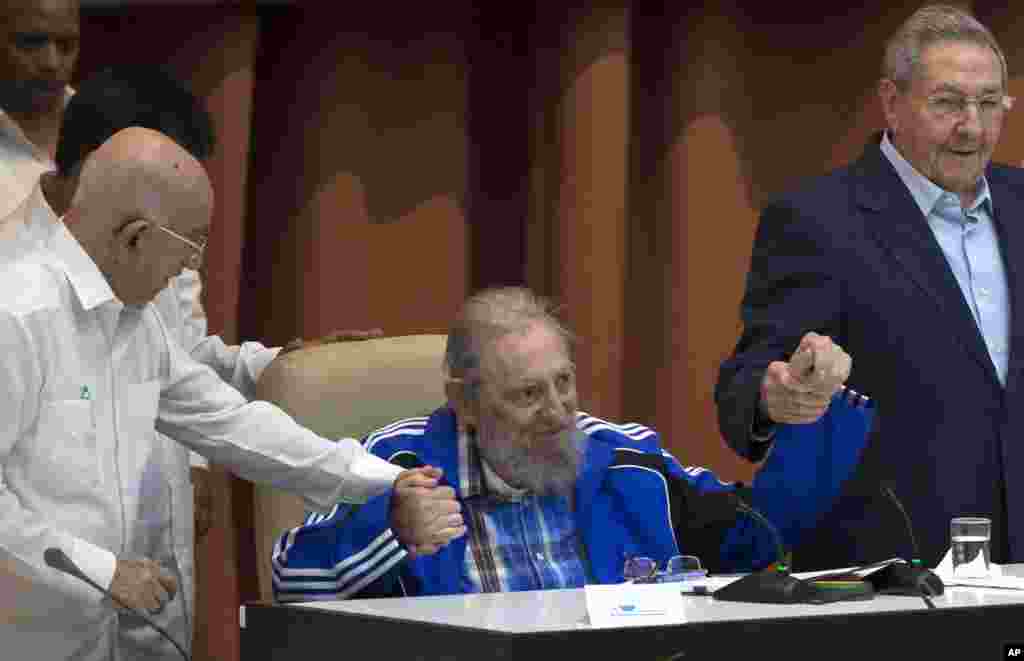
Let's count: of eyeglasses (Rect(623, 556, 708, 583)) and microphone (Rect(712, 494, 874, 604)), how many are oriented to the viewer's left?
1

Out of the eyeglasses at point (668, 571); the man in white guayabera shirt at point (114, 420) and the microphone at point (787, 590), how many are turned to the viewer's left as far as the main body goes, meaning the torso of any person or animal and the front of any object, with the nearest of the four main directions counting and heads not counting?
1

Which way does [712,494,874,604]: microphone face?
to the viewer's left

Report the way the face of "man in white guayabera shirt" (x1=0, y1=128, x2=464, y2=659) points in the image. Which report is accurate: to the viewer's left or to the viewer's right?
to the viewer's right

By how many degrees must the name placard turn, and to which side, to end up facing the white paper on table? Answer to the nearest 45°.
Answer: approximately 135° to its left

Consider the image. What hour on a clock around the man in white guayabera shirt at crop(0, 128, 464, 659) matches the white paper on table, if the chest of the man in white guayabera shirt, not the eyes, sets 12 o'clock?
The white paper on table is roughly at 11 o'clock from the man in white guayabera shirt.

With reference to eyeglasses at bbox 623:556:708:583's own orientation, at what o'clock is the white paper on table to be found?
The white paper on table is roughly at 9 o'clock from the eyeglasses.

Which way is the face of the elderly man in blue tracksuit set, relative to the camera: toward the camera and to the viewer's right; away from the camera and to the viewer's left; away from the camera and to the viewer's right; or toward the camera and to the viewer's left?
toward the camera and to the viewer's right

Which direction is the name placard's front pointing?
toward the camera

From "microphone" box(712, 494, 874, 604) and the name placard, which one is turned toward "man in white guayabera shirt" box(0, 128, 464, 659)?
the microphone

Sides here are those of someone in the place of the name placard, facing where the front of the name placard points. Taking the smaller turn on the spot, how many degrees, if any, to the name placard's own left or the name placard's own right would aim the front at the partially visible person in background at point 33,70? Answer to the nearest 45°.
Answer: approximately 135° to the name placard's own right

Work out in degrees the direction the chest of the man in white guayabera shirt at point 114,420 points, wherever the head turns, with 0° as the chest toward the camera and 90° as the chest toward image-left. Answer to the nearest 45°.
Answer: approximately 315°
